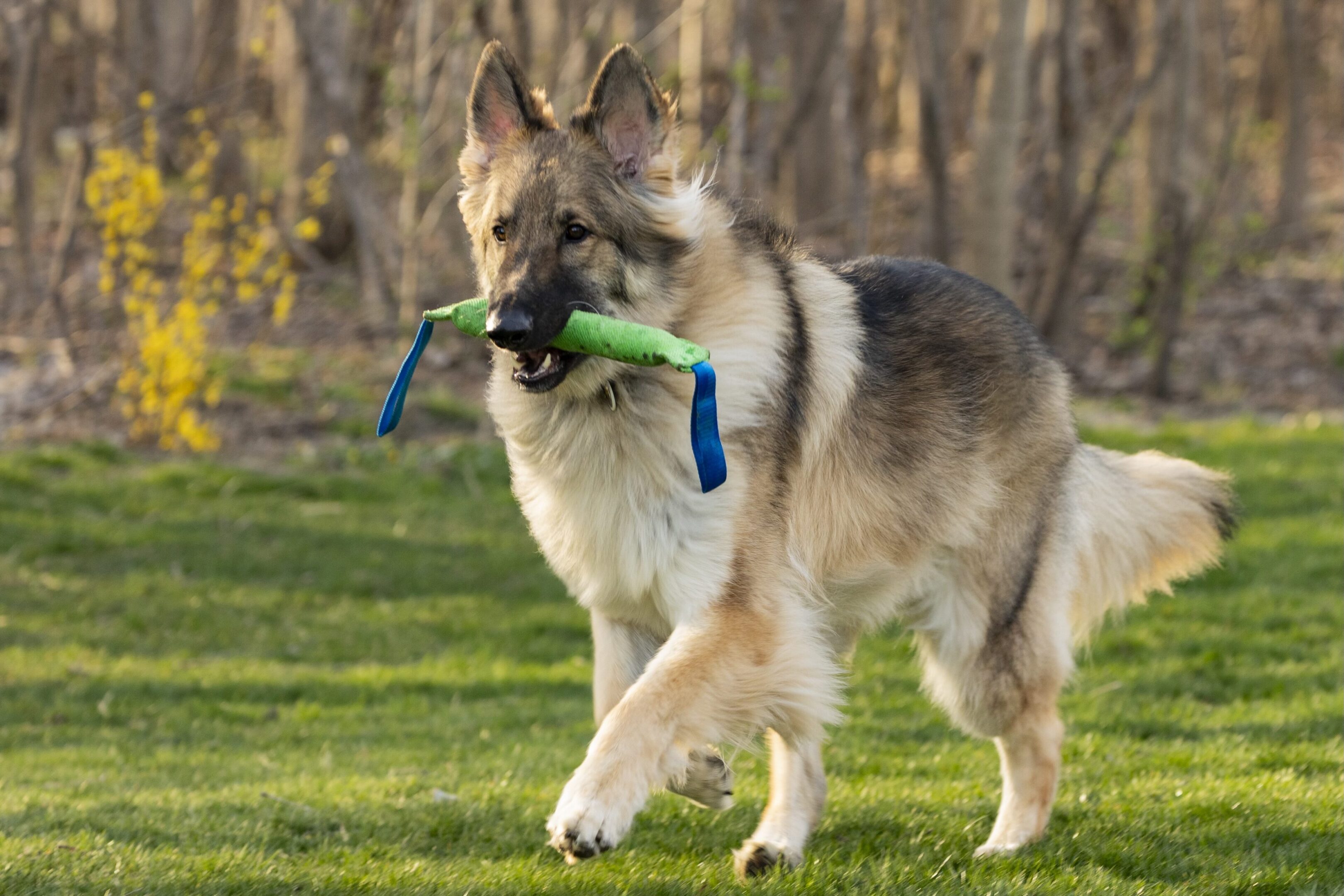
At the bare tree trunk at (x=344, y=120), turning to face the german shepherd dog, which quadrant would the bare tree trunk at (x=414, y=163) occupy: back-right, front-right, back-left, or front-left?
front-left

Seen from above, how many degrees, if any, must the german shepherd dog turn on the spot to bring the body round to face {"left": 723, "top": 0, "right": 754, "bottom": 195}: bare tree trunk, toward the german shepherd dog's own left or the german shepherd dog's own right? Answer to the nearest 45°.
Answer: approximately 135° to the german shepherd dog's own right

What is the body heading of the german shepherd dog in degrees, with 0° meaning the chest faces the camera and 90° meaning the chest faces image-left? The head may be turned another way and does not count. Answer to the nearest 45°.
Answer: approximately 45°

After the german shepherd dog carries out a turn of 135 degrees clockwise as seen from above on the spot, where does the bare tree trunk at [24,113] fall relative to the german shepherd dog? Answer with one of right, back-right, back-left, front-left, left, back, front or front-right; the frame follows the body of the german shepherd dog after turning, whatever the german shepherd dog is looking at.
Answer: front-left

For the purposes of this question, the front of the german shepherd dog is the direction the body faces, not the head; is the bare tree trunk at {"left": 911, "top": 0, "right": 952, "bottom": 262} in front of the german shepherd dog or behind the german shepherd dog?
behind

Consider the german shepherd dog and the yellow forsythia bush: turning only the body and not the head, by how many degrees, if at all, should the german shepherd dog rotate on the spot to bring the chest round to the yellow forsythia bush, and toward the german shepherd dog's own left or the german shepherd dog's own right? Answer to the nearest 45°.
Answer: approximately 90° to the german shepherd dog's own right

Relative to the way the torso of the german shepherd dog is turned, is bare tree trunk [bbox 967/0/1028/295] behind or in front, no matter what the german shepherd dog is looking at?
behind

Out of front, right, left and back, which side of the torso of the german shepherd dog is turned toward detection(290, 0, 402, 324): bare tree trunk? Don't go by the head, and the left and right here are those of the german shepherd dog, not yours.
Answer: right

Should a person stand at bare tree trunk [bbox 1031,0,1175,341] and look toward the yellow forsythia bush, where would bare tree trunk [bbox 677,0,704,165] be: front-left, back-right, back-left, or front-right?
front-right
